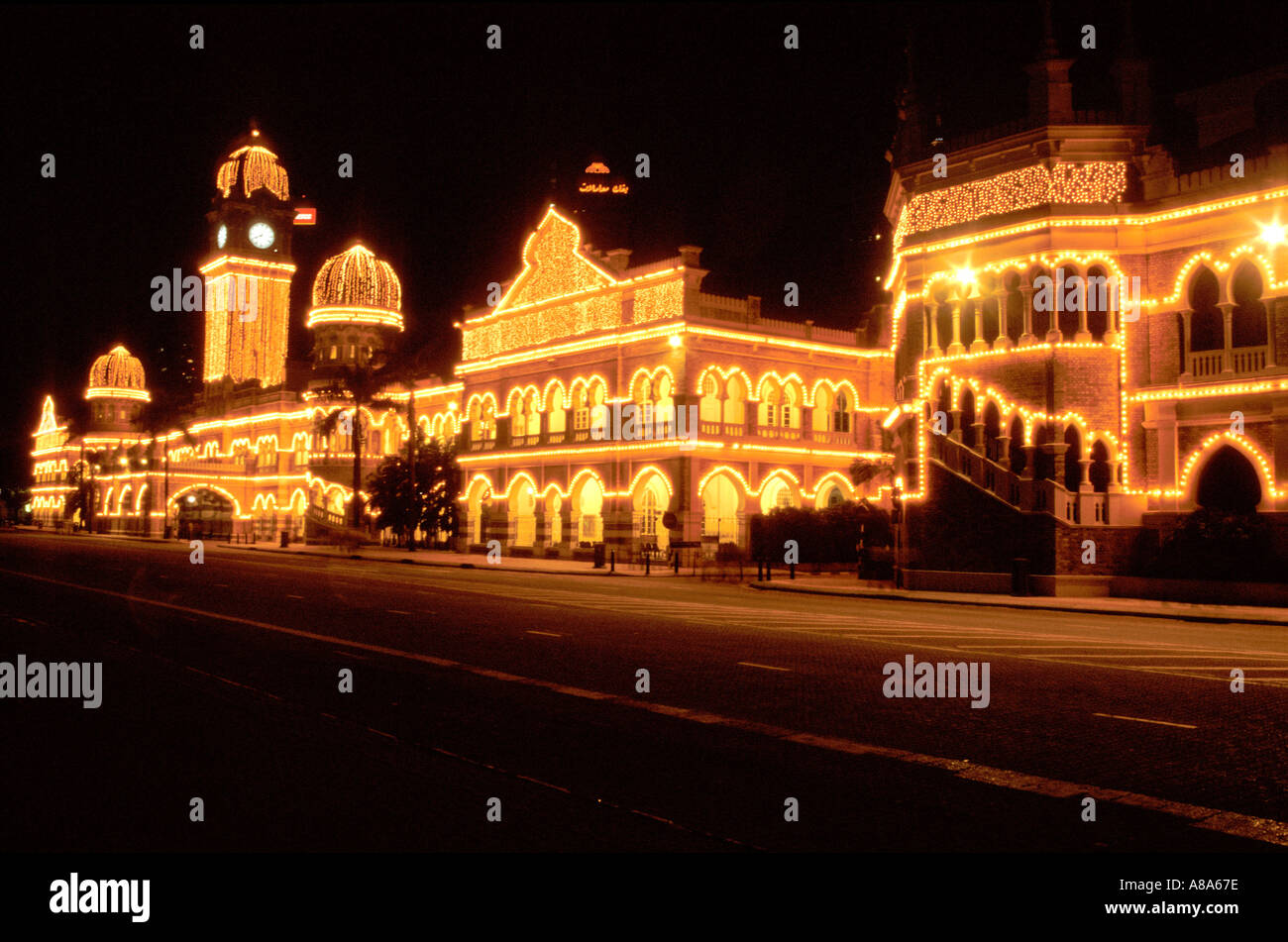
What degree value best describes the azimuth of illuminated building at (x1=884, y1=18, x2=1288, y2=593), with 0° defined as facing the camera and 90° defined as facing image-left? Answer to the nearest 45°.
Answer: approximately 45°
